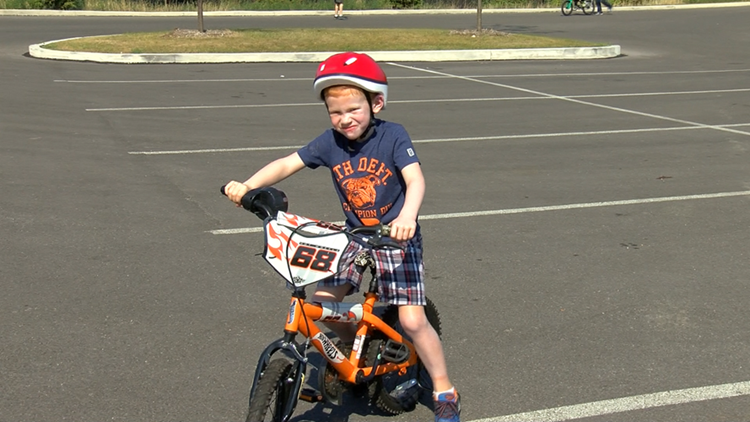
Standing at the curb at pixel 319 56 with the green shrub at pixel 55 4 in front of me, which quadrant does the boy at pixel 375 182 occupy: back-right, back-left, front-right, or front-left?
back-left

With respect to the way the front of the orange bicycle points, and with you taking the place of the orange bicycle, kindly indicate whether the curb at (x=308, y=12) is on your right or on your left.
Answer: on your right

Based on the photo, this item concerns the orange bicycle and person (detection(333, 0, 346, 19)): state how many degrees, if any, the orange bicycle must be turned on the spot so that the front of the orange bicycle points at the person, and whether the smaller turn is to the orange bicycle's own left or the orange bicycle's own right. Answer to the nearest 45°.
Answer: approximately 135° to the orange bicycle's own right

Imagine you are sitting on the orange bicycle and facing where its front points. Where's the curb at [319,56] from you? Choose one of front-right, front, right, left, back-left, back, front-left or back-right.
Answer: back-right

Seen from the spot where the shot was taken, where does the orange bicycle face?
facing the viewer and to the left of the viewer

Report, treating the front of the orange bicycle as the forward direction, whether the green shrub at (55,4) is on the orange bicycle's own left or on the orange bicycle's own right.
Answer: on the orange bicycle's own right
